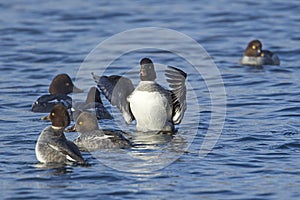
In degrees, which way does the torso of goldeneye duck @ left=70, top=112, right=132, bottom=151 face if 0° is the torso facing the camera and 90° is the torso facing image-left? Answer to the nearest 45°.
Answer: approximately 90°

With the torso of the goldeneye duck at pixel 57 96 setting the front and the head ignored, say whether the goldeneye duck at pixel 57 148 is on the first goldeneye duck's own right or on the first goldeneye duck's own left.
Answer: on the first goldeneye duck's own right

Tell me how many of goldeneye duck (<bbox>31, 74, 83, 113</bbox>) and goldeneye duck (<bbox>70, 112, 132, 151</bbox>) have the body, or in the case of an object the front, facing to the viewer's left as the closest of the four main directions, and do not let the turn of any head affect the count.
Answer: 1

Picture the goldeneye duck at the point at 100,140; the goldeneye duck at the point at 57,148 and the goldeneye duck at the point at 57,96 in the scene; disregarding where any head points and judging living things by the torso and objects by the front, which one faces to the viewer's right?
the goldeneye duck at the point at 57,96

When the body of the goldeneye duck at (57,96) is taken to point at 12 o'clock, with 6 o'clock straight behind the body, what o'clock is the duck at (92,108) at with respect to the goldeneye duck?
The duck is roughly at 2 o'clock from the goldeneye duck.

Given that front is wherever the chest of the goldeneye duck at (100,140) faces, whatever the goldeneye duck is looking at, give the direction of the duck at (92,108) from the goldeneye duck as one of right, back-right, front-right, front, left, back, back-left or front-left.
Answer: right

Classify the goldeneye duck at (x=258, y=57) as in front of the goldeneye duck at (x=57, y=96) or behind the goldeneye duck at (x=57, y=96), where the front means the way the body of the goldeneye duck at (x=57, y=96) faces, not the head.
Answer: in front

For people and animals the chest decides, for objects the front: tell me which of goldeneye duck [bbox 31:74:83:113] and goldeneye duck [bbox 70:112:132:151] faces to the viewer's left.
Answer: goldeneye duck [bbox 70:112:132:151]

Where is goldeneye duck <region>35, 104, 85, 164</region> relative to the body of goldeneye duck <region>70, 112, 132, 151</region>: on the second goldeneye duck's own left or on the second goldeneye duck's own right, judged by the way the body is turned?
on the second goldeneye duck's own left

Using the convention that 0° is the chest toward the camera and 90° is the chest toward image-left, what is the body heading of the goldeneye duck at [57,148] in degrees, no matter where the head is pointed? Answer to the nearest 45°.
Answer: approximately 90°

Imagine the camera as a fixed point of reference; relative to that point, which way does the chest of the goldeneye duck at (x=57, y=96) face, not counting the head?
to the viewer's right
